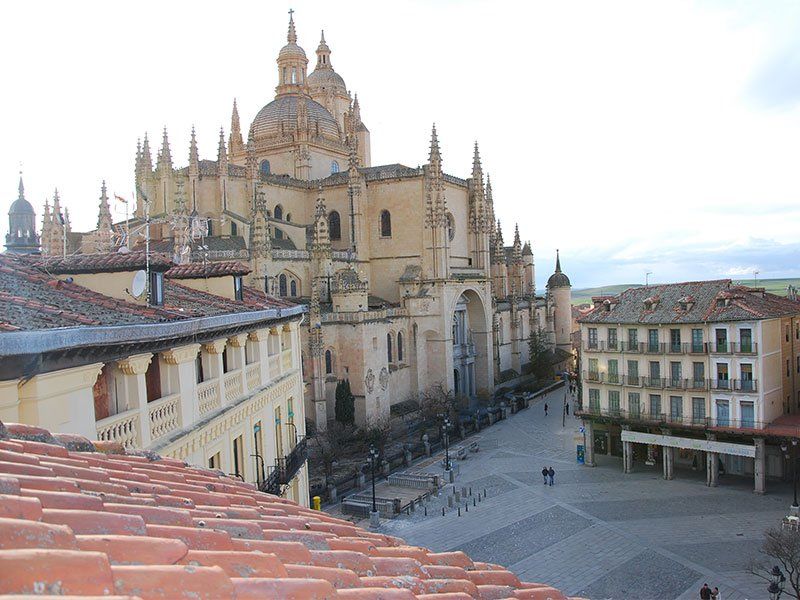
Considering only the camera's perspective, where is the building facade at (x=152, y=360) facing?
facing the viewer and to the right of the viewer

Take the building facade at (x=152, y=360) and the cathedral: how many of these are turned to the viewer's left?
0
